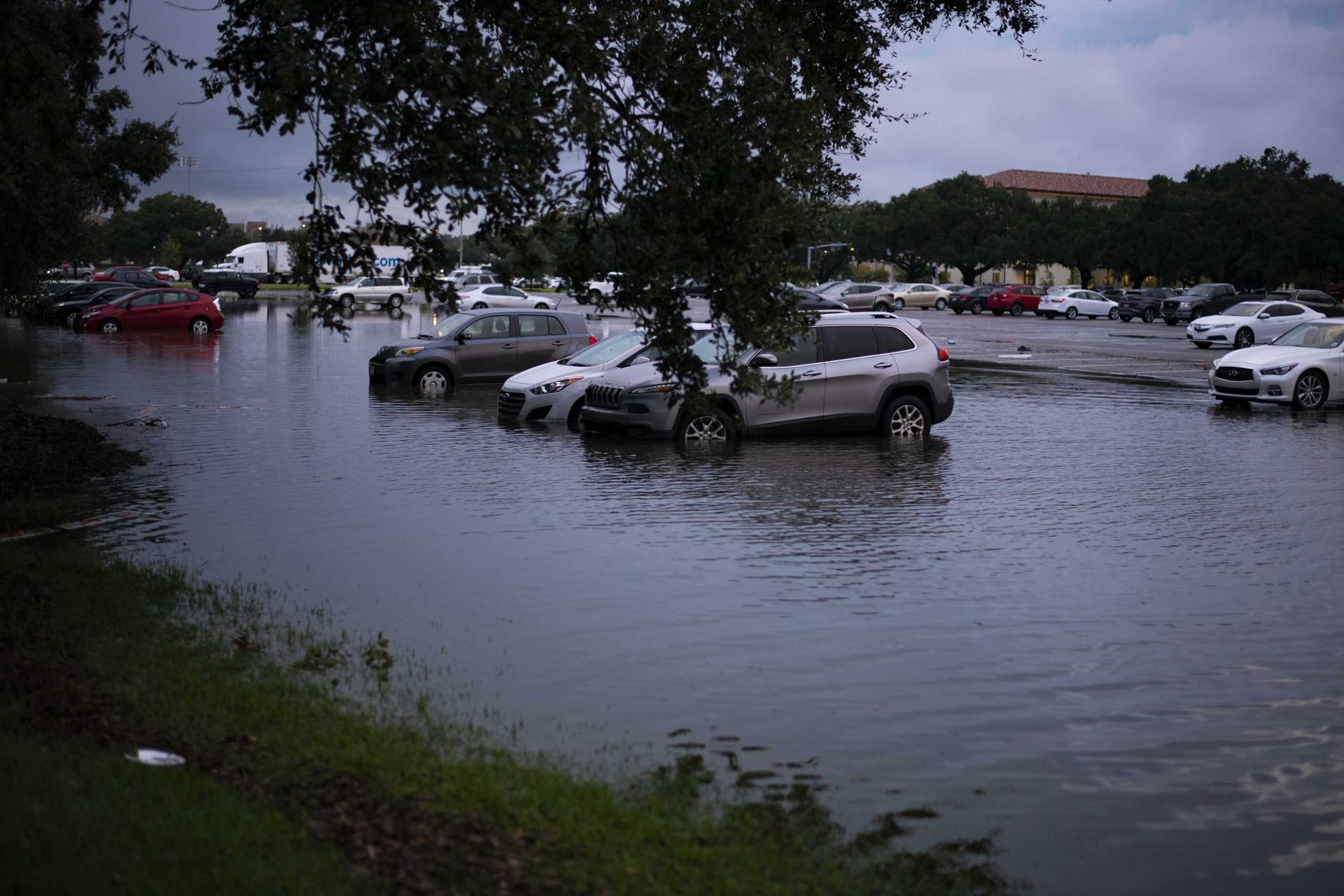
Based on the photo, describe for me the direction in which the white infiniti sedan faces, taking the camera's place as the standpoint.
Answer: facing the viewer and to the left of the viewer

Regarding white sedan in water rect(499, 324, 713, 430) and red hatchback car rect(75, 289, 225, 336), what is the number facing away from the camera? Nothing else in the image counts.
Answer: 0

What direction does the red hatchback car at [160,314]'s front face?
to the viewer's left

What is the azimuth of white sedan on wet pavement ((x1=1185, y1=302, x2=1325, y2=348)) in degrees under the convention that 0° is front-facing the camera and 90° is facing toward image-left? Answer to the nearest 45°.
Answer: approximately 45°

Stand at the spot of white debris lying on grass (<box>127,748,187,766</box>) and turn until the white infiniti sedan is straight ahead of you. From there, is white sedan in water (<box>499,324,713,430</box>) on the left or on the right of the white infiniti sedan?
left

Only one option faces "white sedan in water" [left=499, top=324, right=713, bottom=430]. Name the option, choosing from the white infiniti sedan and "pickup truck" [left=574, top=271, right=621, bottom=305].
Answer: the white infiniti sedan

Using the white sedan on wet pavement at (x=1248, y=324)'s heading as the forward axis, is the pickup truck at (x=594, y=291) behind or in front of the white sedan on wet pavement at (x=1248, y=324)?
in front

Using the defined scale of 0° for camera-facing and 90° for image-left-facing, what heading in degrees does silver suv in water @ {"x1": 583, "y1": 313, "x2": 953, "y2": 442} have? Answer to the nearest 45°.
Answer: approximately 45°

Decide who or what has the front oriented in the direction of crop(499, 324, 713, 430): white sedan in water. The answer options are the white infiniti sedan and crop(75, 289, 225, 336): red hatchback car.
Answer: the white infiniti sedan
